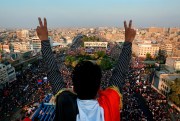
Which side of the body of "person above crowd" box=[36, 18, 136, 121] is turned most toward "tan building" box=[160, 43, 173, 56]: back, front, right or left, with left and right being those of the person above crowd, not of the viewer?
front

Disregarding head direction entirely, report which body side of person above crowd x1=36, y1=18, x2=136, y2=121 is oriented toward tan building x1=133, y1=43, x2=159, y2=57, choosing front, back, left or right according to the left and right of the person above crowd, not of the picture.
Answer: front

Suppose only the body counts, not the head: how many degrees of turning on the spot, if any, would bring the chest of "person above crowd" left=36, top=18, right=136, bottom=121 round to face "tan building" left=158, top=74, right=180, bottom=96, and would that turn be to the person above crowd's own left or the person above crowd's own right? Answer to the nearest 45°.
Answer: approximately 45° to the person above crowd's own right

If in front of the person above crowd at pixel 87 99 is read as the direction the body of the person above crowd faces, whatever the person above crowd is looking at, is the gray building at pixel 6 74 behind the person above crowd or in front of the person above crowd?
in front

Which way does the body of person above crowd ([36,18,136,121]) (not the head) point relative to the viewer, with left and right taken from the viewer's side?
facing away from the viewer

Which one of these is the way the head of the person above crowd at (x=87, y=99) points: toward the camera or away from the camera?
away from the camera

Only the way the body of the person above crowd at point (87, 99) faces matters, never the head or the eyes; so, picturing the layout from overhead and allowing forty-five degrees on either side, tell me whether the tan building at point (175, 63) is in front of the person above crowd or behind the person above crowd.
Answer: in front

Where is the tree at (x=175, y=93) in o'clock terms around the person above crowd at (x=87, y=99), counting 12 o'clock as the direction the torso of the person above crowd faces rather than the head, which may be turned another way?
The tree is roughly at 1 o'clock from the person above crowd.

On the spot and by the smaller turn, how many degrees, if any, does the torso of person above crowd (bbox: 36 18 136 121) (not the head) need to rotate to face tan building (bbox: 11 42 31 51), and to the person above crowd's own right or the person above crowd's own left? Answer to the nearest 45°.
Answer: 0° — they already face it
